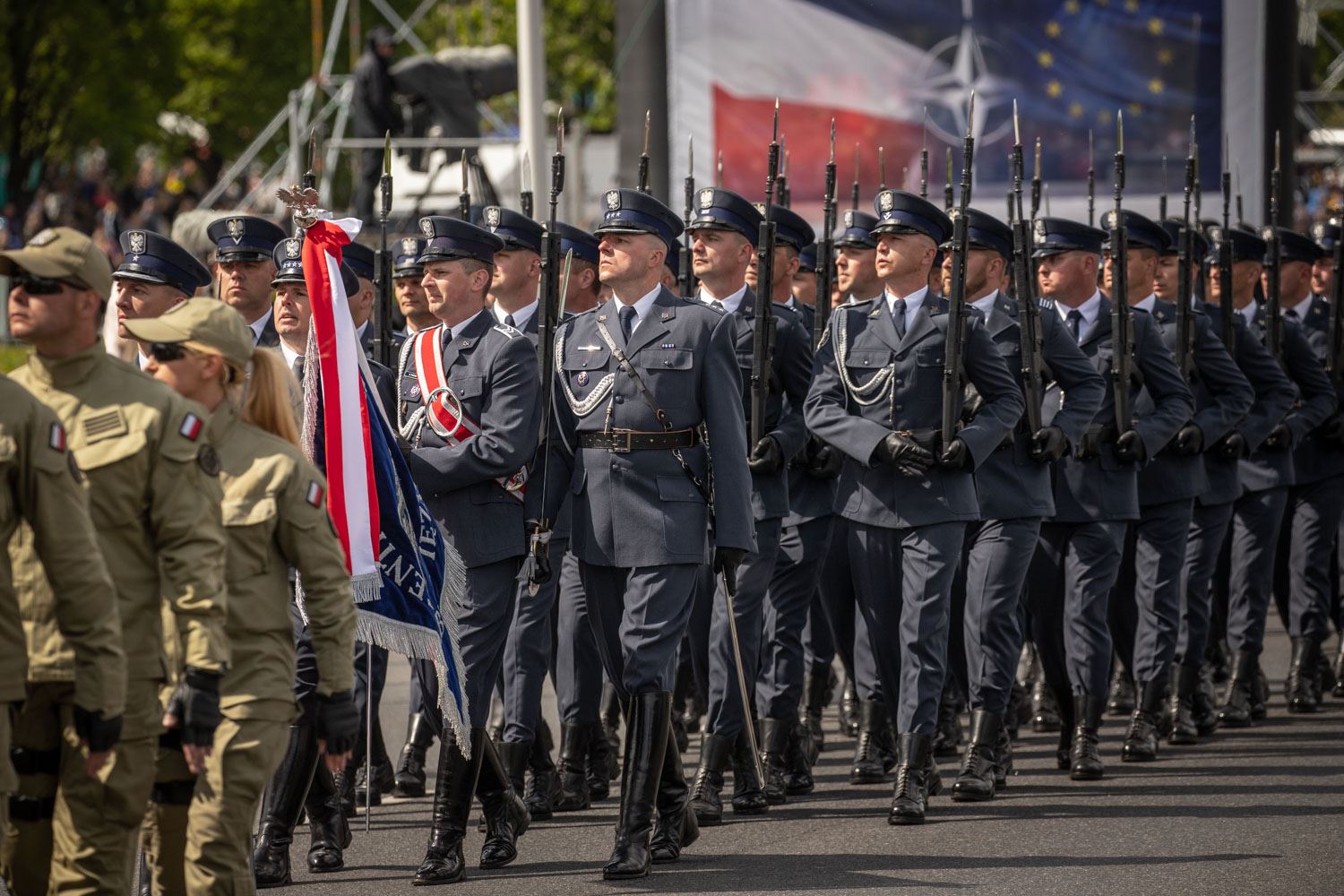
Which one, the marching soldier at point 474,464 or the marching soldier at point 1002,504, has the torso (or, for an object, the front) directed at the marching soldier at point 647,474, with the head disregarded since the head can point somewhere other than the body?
the marching soldier at point 1002,504

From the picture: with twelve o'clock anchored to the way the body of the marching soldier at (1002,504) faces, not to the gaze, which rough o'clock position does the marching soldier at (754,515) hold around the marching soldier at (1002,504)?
the marching soldier at (754,515) is roughly at 1 o'clock from the marching soldier at (1002,504).

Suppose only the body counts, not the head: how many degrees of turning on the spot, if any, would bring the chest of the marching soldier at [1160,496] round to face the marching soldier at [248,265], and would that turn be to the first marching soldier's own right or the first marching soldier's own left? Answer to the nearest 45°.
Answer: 0° — they already face them

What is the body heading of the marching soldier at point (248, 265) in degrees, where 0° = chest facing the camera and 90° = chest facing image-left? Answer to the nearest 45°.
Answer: approximately 45°

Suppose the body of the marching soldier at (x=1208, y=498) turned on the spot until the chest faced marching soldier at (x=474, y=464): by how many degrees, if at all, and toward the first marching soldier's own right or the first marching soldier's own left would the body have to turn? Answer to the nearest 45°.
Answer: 0° — they already face them

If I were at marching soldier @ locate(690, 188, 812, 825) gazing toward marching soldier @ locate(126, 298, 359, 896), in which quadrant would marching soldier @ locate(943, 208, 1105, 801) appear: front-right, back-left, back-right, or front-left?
back-left

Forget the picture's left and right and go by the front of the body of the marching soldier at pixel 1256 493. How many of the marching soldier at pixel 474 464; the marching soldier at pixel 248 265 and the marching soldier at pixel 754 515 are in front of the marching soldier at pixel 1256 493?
3

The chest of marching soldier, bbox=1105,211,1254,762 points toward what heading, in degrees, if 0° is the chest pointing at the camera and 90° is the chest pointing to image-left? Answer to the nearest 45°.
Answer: approximately 45°

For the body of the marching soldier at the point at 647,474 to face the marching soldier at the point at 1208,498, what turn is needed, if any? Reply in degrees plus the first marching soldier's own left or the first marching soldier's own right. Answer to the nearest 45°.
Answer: approximately 180°

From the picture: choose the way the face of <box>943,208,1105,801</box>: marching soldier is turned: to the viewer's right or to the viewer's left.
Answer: to the viewer's left

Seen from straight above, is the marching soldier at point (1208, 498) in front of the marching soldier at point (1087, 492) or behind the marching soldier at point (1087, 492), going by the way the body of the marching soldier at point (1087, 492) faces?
behind
